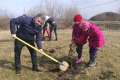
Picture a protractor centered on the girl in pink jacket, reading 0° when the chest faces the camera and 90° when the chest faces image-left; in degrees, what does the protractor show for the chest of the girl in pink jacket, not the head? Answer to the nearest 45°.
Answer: approximately 45°

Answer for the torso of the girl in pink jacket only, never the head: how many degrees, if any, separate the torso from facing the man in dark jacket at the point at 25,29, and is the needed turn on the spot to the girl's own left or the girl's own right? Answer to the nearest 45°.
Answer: approximately 45° to the girl's own right

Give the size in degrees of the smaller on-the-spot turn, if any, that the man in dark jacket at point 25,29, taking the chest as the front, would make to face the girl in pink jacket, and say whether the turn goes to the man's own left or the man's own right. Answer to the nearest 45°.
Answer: approximately 45° to the man's own left

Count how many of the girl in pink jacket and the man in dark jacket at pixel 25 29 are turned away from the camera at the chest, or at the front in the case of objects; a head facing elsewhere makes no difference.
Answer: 0

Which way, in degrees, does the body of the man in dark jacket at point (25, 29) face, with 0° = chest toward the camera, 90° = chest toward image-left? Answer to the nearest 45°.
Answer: approximately 315°
